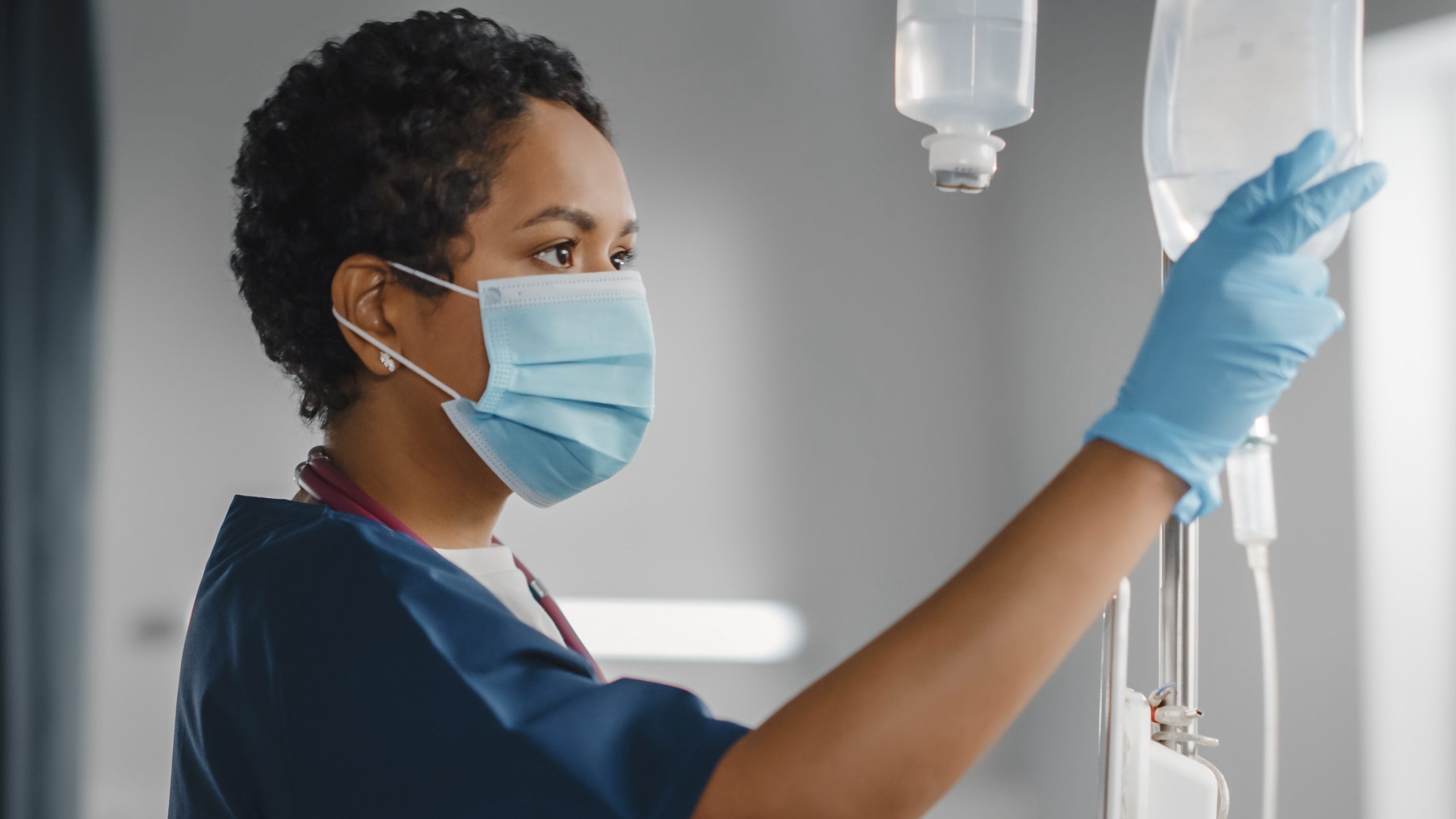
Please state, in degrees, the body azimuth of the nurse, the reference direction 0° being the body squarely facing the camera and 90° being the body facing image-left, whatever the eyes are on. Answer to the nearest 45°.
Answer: approximately 270°

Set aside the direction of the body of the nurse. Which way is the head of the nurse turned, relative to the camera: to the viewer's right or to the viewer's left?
to the viewer's right

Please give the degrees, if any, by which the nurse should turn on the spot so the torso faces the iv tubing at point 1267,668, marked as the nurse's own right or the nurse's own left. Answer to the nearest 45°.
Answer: approximately 45° to the nurse's own left

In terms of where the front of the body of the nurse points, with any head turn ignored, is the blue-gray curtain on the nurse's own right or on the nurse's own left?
on the nurse's own left

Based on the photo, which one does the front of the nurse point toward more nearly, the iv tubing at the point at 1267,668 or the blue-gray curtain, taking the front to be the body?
the iv tubing
